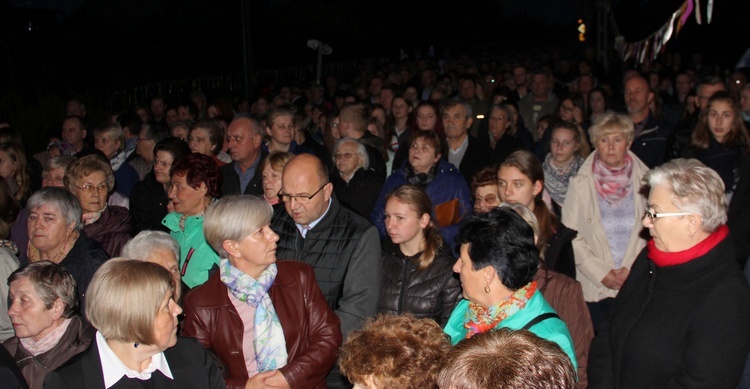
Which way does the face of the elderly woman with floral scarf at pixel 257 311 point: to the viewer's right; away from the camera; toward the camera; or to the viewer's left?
to the viewer's right

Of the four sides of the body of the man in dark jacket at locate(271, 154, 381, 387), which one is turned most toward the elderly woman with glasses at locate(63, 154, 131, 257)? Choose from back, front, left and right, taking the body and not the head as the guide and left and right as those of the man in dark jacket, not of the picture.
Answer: right

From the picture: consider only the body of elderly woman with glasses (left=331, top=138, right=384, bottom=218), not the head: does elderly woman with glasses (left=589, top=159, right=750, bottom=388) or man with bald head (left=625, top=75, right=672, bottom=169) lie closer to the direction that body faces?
the elderly woman with glasses

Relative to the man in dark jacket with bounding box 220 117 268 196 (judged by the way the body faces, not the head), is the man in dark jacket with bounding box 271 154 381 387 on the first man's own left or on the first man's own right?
on the first man's own left

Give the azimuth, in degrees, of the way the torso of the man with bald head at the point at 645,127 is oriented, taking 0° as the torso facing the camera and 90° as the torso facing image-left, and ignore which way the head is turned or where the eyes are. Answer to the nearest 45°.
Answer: approximately 45°

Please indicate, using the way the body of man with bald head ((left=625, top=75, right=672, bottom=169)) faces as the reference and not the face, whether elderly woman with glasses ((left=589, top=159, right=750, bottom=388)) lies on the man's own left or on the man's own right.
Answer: on the man's own left

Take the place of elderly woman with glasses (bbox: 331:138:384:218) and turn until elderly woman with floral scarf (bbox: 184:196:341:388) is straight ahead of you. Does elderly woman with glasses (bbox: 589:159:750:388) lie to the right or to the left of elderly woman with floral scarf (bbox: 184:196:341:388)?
left
